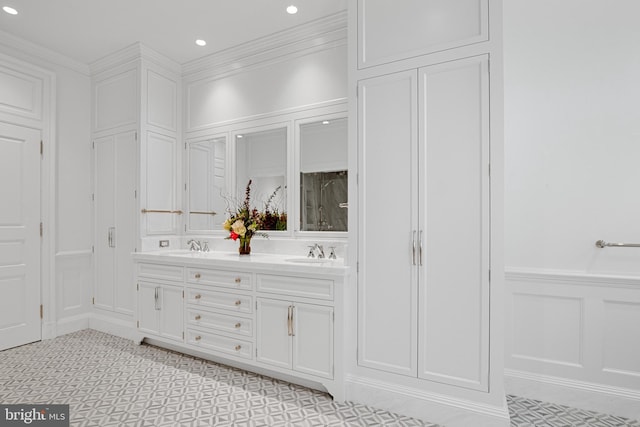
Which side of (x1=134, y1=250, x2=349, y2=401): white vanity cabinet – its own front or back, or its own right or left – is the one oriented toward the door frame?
right

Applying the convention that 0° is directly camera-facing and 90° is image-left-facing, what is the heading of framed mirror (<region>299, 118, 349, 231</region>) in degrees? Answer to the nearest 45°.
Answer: approximately 45°

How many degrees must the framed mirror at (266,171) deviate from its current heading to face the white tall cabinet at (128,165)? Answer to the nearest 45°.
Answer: approximately 45° to its right

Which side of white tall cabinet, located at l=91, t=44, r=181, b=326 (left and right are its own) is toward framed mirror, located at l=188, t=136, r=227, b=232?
left

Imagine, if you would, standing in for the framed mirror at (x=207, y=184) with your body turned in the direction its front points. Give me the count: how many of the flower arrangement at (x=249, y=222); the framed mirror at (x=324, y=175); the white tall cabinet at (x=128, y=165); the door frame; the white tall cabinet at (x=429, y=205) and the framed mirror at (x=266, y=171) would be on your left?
4

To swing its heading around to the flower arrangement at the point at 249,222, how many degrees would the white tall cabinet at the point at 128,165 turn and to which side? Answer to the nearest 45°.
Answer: approximately 90° to its left

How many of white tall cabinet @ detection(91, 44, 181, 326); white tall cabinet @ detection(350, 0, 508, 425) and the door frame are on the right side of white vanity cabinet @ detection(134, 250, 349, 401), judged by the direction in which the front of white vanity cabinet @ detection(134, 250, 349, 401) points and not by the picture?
2

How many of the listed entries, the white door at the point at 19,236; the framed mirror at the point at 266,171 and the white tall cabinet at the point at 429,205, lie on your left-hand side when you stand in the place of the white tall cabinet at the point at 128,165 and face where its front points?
2

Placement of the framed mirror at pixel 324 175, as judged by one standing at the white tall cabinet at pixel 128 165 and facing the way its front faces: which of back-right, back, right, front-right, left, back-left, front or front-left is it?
left

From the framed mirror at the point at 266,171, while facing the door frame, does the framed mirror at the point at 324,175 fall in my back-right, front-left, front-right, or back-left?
back-left
